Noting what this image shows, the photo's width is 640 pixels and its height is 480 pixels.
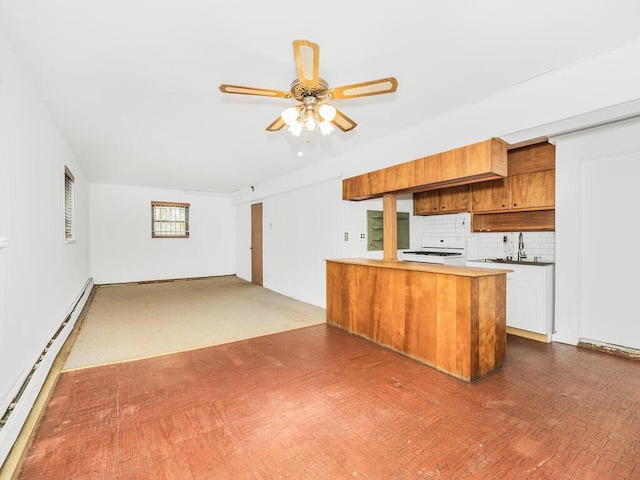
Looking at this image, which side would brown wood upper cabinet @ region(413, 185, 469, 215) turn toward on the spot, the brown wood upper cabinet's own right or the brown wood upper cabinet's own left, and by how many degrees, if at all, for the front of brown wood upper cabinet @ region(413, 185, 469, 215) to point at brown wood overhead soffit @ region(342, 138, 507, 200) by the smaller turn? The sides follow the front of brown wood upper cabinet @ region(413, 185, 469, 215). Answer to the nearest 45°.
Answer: approximately 45° to the brown wood upper cabinet's own left

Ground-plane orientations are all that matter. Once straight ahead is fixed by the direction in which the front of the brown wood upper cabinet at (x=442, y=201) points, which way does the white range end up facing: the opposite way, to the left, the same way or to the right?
the same way

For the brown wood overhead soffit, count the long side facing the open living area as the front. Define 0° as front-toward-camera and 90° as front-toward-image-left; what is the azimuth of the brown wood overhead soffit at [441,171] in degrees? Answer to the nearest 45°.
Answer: approximately 45°

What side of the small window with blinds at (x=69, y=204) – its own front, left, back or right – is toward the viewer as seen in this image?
right

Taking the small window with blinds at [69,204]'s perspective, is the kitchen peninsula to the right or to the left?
on its right

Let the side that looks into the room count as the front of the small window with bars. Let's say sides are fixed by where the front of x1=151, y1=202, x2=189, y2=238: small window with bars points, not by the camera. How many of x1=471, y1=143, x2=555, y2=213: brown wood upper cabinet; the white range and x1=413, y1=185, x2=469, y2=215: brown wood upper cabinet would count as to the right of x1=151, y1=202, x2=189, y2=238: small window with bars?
0

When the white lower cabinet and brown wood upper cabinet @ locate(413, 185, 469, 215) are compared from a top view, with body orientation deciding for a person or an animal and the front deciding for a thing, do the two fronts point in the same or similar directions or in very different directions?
same or similar directions

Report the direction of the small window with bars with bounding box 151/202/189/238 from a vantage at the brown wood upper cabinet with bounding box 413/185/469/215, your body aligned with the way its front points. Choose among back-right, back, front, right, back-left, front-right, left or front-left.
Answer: front-right

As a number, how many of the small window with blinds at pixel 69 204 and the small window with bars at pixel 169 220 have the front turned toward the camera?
1

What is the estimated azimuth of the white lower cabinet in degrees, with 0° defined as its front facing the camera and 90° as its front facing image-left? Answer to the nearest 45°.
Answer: approximately 45°

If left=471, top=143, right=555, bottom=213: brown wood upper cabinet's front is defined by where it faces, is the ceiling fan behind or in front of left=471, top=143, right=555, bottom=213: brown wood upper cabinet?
in front

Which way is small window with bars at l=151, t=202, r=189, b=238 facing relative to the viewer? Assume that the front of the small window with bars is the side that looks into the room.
toward the camera

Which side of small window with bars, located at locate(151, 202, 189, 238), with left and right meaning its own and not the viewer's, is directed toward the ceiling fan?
front

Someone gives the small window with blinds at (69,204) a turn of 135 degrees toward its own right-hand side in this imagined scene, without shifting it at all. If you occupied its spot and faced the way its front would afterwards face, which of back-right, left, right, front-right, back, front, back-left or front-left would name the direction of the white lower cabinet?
left

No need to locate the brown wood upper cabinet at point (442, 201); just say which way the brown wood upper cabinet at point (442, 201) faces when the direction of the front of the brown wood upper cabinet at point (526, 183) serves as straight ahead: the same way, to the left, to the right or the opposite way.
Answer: the same way

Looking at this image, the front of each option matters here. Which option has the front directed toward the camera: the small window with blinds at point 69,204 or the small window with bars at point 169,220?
the small window with bars at point 169,220
